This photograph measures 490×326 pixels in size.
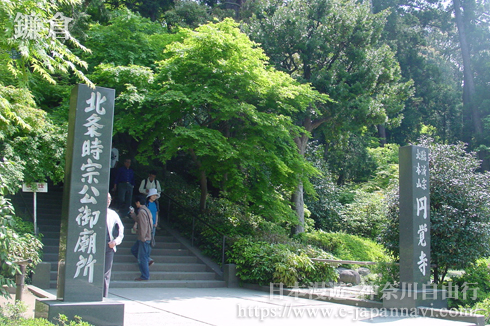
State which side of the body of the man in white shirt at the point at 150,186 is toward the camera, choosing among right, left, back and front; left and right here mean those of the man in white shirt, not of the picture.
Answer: front

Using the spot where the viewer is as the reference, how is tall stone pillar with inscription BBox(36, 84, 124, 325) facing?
facing the viewer

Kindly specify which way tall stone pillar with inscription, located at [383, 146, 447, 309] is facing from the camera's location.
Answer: facing the viewer and to the right of the viewer

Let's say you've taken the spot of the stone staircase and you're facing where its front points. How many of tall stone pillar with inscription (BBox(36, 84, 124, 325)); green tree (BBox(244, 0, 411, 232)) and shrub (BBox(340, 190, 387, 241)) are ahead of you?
1

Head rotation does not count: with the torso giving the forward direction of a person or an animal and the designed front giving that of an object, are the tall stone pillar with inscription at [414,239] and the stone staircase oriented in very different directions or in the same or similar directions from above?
same or similar directions

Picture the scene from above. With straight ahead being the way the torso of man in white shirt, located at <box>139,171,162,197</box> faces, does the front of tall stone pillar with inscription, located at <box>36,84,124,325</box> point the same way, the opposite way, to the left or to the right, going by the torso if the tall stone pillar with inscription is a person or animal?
the same way

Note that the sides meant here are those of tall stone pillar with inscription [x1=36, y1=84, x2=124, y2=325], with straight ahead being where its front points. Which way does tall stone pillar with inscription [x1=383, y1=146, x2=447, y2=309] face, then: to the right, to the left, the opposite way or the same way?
the same way

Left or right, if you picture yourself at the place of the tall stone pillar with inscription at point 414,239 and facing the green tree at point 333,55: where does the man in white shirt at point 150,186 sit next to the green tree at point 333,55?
left
